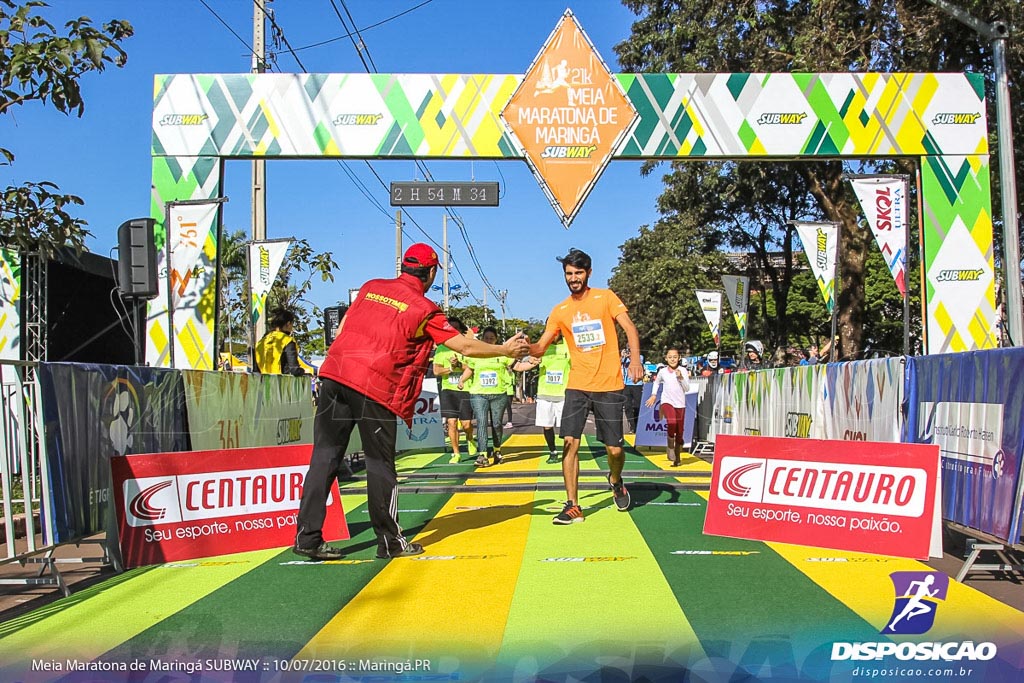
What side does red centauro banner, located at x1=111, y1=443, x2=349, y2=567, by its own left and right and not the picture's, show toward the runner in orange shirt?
left

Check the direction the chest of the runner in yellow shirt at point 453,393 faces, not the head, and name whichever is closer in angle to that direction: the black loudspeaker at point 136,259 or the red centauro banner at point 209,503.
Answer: the red centauro banner

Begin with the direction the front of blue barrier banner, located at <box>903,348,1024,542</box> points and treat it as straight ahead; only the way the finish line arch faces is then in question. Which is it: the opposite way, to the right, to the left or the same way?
to the left

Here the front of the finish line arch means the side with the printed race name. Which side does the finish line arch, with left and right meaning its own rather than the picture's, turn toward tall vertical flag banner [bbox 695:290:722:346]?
back

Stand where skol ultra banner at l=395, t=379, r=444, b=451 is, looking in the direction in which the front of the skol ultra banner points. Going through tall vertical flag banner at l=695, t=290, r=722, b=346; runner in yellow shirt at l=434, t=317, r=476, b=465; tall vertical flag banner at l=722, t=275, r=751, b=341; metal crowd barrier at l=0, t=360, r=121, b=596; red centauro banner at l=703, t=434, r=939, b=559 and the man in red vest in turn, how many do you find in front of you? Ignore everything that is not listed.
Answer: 4

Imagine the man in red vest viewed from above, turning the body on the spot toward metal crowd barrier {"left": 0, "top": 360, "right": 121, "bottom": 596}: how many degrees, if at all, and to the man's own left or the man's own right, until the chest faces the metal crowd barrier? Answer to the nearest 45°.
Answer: approximately 135° to the man's own left

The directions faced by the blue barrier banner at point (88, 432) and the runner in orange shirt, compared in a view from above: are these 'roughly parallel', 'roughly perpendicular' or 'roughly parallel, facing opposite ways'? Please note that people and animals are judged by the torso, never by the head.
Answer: roughly perpendicular

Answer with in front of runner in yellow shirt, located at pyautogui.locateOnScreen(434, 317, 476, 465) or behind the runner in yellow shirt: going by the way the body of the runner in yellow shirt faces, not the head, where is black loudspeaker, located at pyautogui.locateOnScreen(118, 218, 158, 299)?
in front

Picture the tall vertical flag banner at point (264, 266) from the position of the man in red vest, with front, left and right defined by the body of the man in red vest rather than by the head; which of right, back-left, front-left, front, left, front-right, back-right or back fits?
front-left
